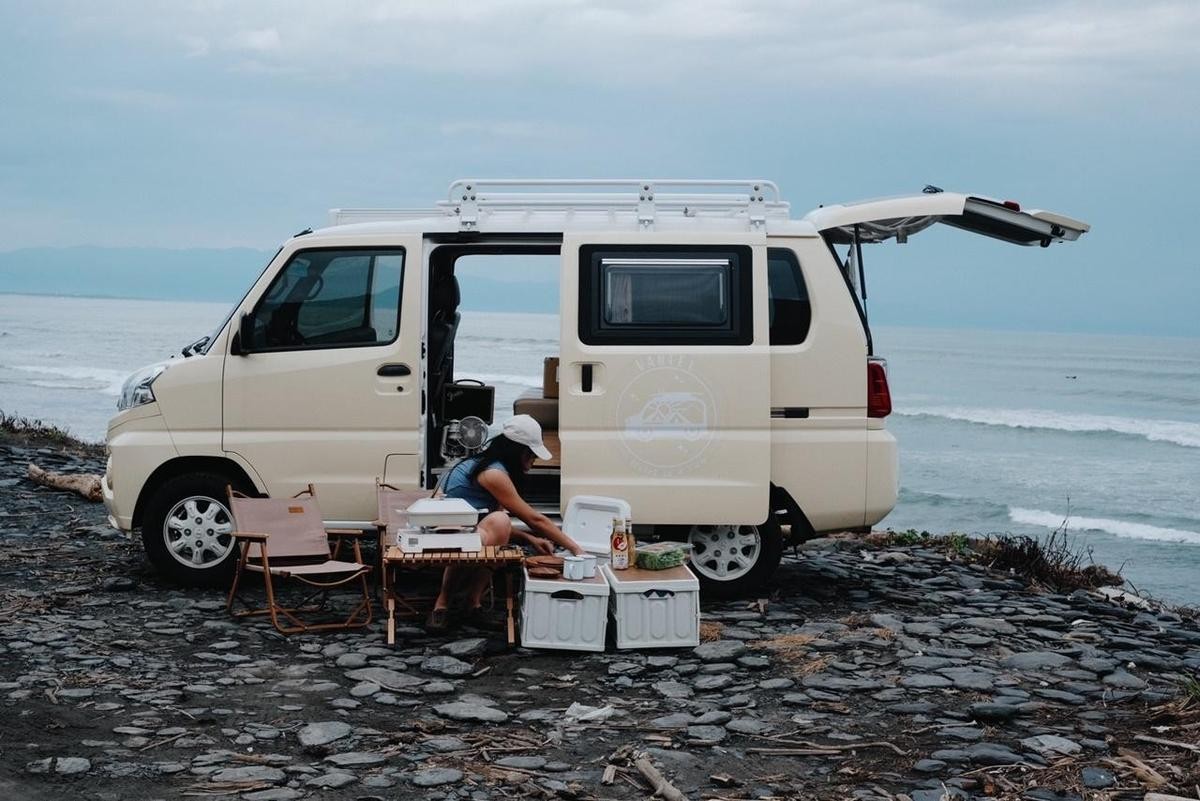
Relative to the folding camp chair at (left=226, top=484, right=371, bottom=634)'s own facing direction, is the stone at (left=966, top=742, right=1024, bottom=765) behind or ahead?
ahead

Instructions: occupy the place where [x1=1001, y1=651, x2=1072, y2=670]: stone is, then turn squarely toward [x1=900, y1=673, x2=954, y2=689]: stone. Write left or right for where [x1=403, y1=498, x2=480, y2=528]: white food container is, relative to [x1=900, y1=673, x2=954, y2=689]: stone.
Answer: right

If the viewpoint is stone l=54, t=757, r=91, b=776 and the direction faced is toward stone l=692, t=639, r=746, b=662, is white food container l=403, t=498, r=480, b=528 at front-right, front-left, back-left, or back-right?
front-left

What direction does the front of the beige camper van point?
to the viewer's left

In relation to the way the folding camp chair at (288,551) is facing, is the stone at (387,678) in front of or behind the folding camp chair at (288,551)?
in front

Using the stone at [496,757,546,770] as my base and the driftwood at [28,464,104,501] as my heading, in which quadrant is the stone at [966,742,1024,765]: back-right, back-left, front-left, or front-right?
back-right

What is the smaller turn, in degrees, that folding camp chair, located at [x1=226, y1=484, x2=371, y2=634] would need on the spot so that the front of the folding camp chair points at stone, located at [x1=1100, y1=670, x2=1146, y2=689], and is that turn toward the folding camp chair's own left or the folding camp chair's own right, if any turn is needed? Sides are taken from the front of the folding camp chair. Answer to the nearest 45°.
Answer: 0° — it already faces it

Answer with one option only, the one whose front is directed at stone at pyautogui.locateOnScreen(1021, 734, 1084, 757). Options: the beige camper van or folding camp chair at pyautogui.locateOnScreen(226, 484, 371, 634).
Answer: the folding camp chair

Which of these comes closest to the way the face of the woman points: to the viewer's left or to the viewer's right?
to the viewer's right

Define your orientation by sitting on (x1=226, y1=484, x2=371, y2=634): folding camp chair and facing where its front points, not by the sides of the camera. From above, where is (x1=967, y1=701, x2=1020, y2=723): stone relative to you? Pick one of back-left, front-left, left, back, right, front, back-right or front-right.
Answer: front

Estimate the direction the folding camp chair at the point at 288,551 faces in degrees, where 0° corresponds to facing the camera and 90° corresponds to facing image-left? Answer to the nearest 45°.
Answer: approximately 315°

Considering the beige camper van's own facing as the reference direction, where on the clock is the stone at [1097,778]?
The stone is roughly at 8 o'clock from the beige camper van.

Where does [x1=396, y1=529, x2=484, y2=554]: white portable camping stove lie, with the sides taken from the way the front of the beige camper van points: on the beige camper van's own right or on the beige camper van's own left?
on the beige camper van's own left

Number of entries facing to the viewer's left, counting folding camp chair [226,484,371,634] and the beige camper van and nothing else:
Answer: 1

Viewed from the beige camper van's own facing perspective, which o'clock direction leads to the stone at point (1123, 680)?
The stone is roughly at 7 o'clock from the beige camper van.

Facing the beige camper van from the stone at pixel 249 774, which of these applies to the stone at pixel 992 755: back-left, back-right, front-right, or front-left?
front-right

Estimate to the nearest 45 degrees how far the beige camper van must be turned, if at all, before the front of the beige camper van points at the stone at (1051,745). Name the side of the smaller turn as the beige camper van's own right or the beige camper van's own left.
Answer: approximately 135° to the beige camper van's own left

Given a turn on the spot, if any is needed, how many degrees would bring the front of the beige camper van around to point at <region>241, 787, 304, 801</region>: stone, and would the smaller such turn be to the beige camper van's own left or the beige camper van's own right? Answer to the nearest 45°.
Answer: approximately 90° to the beige camper van's own left

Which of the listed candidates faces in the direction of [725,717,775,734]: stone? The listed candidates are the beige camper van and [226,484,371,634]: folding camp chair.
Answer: the folding camp chair

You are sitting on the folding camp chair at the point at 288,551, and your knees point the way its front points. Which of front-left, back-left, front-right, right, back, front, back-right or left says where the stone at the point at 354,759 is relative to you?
front-right

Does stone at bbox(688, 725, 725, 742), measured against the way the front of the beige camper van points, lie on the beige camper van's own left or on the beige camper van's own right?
on the beige camper van's own left

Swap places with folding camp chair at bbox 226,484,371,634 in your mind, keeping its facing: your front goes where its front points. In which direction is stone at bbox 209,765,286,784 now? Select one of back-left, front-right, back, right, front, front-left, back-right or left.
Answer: front-right
